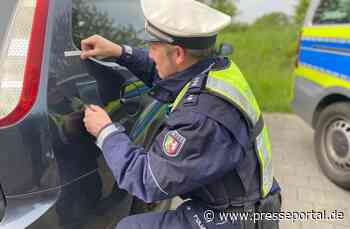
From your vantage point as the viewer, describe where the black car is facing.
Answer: facing away from the viewer and to the right of the viewer

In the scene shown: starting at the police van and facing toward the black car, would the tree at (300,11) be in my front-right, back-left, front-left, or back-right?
back-right

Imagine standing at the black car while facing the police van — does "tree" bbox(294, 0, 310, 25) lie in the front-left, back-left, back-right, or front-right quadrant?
front-left

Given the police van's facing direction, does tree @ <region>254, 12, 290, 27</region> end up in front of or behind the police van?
behind

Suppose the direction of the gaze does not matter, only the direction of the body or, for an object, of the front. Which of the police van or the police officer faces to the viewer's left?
the police officer

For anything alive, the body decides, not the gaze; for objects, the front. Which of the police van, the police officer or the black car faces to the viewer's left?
the police officer

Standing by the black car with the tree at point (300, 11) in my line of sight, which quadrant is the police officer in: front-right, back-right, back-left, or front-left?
front-right

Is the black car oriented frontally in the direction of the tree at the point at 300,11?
yes

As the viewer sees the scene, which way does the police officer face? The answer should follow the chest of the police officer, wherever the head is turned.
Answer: to the viewer's left

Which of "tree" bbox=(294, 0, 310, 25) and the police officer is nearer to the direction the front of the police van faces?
the police officer

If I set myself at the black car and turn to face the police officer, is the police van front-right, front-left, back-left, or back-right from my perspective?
front-left

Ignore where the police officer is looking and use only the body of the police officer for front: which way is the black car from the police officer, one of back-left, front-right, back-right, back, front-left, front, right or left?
front

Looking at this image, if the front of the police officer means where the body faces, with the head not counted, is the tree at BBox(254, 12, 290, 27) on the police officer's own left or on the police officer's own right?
on the police officer's own right

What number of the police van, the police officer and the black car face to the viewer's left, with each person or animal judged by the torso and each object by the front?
1

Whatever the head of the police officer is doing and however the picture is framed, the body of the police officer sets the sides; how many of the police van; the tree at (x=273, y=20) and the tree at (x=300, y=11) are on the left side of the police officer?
0
